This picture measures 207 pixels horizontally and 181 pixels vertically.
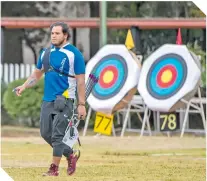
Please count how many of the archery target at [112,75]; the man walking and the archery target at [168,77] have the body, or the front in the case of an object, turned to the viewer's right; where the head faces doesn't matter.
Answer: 0

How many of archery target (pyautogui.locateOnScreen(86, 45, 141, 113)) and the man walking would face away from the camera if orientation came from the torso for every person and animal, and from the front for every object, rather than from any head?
0

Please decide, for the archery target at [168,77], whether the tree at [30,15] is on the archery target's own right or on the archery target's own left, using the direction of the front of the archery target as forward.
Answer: on the archery target's own right

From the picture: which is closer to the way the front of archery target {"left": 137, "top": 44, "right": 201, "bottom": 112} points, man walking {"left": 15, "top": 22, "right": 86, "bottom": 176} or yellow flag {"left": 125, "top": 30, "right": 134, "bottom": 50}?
the man walking

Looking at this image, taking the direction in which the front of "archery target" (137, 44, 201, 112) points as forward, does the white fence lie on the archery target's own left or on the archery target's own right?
on the archery target's own right

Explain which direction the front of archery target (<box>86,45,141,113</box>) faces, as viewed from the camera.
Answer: facing the viewer and to the left of the viewer

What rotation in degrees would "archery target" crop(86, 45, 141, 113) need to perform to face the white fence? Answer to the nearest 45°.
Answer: approximately 90° to its right

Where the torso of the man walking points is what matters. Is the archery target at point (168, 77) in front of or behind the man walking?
behind

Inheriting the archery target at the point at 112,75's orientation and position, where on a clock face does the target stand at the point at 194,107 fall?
The target stand is roughly at 8 o'clock from the archery target.
